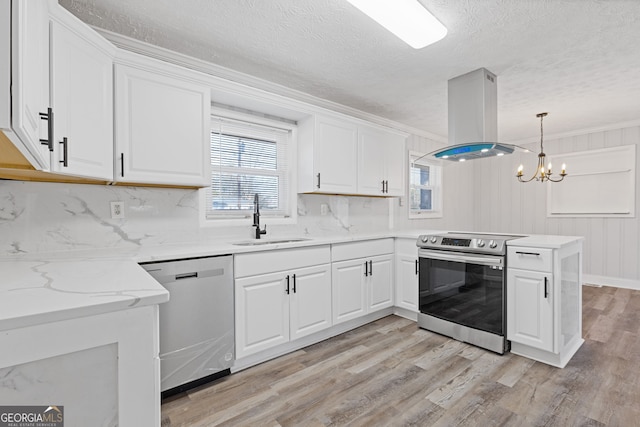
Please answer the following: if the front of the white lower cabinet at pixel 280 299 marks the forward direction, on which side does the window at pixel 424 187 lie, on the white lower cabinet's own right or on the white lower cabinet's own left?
on the white lower cabinet's own left

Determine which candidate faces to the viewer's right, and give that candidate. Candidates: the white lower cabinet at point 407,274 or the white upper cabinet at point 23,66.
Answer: the white upper cabinet

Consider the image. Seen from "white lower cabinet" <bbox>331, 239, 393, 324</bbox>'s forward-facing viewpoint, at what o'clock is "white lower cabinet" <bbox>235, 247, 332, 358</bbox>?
"white lower cabinet" <bbox>235, 247, 332, 358</bbox> is roughly at 3 o'clock from "white lower cabinet" <bbox>331, 239, 393, 324</bbox>.

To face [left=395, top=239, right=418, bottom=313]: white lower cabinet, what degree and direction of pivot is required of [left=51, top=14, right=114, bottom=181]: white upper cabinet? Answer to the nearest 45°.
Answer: approximately 45° to its left

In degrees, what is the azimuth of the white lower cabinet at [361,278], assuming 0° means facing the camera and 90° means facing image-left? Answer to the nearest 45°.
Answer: approximately 315°

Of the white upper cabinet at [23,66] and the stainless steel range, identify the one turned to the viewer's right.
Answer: the white upper cabinet

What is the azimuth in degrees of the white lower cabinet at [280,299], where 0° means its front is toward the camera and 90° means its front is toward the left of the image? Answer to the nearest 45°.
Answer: approximately 315°

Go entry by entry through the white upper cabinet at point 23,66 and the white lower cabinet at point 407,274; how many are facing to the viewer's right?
1

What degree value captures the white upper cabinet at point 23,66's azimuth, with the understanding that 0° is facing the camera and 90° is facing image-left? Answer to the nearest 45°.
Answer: approximately 270°
